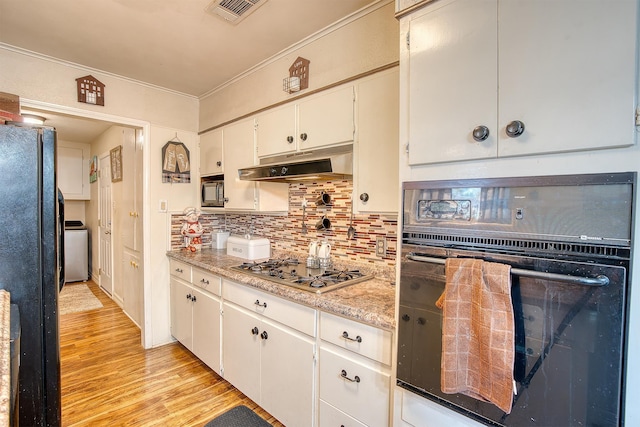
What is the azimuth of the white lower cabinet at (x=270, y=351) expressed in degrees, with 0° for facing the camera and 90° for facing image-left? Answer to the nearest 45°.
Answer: approximately 45°

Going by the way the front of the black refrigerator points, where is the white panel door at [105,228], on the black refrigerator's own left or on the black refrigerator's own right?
on the black refrigerator's own left

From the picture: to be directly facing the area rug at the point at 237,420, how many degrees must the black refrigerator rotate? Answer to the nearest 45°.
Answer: approximately 45° to its right

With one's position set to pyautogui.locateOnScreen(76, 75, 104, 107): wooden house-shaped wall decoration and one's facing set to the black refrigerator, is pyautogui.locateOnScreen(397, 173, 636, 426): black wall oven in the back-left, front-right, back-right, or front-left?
front-left

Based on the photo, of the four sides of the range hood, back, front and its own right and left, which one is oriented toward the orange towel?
left

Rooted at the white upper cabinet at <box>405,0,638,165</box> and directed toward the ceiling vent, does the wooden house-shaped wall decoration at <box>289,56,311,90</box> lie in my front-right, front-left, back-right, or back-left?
front-right

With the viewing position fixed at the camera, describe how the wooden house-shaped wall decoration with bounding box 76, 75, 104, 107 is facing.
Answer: facing the viewer

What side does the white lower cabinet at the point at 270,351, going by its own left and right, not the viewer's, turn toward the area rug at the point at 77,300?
right

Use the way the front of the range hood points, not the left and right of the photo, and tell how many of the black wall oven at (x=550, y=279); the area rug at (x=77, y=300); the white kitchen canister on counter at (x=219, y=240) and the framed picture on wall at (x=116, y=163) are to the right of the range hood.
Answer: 3

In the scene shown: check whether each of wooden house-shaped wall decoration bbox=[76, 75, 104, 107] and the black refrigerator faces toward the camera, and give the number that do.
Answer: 1

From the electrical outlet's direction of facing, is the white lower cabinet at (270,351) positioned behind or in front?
in front

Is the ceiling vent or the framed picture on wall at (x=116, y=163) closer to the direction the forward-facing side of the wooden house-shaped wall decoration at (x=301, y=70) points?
the ceiling vent

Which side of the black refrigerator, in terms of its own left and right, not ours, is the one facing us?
right

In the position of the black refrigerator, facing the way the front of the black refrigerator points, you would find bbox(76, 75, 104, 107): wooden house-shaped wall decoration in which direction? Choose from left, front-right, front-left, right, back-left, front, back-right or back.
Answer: left

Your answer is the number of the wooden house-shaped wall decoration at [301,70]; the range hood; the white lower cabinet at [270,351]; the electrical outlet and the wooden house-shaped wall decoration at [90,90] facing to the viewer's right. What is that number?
0

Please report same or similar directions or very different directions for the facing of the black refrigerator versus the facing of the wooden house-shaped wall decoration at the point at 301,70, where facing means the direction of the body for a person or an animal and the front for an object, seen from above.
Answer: very different directions

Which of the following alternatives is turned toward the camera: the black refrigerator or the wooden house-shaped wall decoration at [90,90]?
the wooden house-shaped wall decoration
